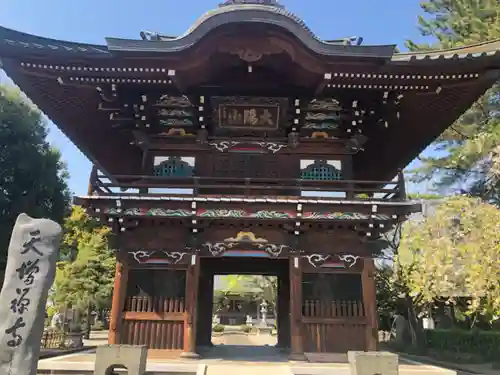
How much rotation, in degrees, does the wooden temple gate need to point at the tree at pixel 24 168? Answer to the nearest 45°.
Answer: approximately 135° to its right

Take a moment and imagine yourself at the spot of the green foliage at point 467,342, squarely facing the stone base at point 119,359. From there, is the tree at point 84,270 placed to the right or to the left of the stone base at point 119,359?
right

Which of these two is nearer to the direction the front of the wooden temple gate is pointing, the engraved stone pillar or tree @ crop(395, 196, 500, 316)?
the engraved stone pillar

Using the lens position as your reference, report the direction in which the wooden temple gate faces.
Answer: facing the viewer

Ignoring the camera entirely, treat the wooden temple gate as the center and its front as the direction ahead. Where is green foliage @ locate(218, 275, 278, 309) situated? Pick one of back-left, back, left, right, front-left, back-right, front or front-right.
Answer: back

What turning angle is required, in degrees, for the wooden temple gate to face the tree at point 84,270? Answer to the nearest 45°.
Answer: approximately 135° to its right

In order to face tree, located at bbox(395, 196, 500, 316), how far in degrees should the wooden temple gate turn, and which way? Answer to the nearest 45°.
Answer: approximately 135° to its left

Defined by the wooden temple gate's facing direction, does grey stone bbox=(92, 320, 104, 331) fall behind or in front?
behind

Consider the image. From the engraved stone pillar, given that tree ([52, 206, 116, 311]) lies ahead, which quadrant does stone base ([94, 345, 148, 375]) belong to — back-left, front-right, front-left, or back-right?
front-right

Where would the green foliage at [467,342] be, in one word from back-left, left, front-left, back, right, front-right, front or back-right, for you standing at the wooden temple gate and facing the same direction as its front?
back-left

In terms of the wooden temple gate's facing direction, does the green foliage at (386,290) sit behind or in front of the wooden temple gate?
behind
